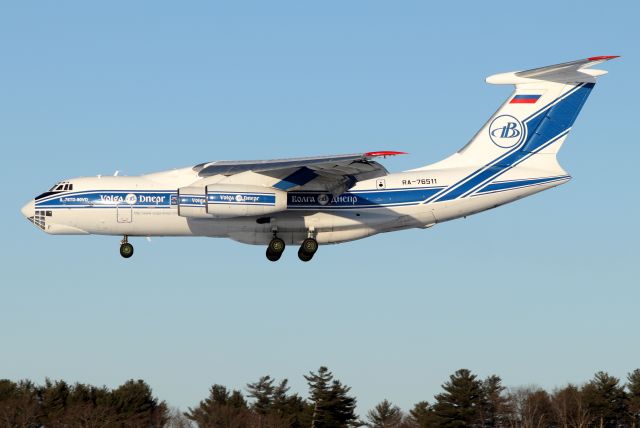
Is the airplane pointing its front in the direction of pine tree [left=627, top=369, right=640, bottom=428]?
no

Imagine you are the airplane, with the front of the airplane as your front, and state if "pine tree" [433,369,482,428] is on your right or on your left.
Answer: on your right

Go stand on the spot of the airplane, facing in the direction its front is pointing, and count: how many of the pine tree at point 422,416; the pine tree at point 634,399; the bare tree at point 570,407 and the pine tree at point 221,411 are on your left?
0

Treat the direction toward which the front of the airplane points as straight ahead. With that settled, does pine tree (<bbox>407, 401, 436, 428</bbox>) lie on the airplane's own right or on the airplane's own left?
on the airplane's own right

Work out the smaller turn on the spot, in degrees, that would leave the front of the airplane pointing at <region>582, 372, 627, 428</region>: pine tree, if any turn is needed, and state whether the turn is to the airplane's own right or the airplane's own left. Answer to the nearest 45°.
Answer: approximately 135° to the airplane's own right

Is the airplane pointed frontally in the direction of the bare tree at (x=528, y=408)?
no

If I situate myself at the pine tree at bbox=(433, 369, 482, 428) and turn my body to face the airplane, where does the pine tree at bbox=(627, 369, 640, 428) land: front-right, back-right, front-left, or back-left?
back-left

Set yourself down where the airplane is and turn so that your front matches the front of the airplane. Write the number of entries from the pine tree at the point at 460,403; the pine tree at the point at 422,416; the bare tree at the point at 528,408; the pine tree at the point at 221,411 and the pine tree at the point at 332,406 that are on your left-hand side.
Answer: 0

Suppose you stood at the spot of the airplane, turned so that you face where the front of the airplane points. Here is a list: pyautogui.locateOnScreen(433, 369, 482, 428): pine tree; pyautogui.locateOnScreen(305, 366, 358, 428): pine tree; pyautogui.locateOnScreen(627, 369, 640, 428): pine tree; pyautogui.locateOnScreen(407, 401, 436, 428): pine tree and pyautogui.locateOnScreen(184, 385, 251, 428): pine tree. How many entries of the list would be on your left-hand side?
0

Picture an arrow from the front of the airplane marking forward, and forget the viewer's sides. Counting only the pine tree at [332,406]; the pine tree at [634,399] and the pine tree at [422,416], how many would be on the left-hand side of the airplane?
0

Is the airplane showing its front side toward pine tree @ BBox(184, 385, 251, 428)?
no

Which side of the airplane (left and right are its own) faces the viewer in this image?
left

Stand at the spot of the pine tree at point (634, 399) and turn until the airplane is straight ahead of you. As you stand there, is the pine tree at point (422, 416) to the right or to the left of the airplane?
right

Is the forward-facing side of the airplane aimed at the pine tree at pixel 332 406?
no
